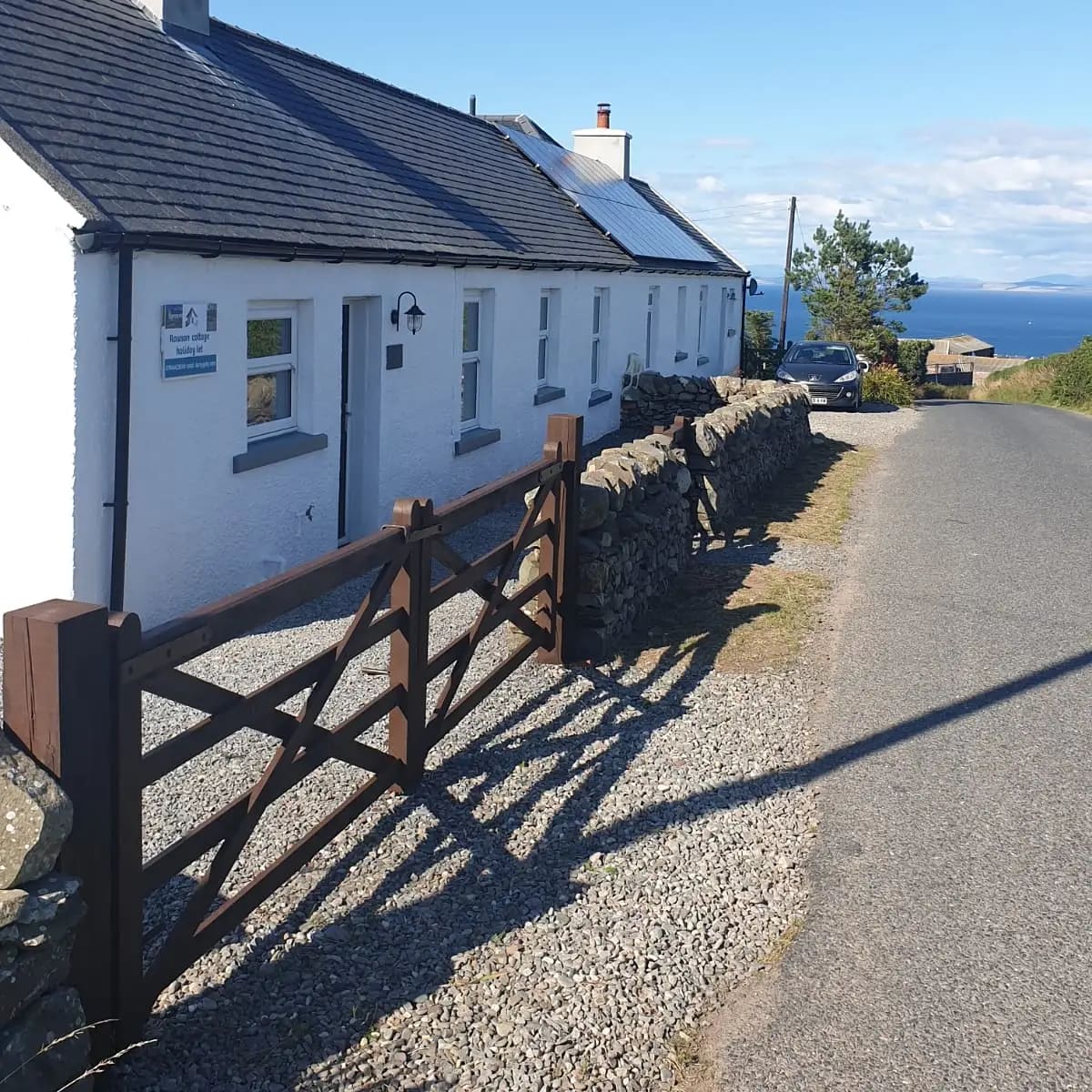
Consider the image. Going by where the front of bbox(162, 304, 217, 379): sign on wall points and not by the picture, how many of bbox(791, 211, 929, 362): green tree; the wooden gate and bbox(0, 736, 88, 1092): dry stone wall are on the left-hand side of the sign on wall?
1

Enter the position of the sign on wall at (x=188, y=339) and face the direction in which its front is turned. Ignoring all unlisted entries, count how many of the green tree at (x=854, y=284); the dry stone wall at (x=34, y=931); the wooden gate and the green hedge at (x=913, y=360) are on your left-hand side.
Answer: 2

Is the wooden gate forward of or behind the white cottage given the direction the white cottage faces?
forward

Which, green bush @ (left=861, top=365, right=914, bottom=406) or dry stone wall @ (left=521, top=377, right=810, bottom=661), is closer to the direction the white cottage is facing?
the dry stone wall

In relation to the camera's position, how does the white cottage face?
facing the viewer and to the right of the viewer

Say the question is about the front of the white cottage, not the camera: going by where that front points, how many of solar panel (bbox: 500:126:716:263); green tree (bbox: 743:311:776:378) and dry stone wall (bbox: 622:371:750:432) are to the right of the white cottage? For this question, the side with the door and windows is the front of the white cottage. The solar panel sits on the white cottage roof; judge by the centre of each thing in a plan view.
0

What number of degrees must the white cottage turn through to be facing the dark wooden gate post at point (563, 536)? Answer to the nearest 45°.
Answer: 0° — it already faces it

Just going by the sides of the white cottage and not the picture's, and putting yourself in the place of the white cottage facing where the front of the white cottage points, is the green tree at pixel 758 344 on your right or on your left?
on your left

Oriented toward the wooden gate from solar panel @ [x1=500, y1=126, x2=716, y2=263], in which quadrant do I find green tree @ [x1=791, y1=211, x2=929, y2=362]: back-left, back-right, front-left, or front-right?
back-left
